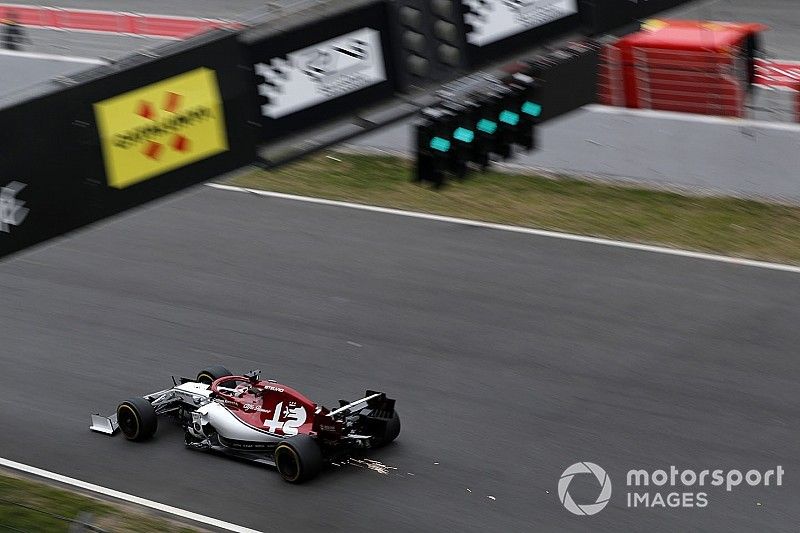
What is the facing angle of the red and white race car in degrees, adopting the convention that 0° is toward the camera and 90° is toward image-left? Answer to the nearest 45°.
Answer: approximately 135°

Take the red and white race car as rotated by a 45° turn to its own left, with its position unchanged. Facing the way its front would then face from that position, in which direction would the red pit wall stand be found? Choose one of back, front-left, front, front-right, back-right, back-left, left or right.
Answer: back-right
